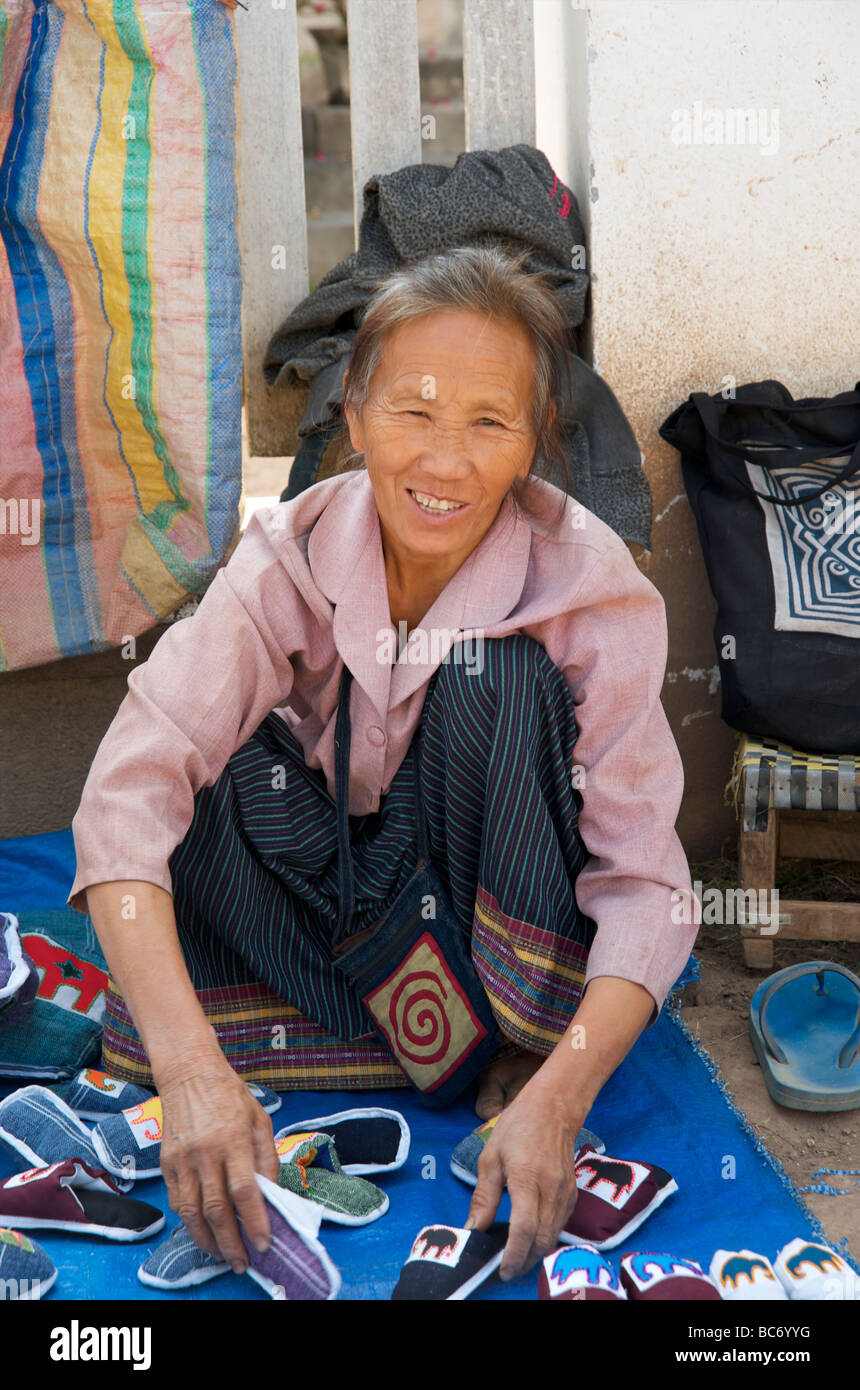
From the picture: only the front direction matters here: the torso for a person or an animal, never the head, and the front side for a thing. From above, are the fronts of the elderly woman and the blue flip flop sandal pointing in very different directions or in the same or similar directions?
very different directions

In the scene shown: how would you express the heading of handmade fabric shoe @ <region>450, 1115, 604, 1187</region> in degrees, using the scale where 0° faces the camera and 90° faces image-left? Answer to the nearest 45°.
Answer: approximately 45°

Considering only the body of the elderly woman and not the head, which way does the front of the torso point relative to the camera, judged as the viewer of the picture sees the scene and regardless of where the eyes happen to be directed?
toward the camera

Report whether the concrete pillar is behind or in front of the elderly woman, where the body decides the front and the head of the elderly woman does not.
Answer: behind

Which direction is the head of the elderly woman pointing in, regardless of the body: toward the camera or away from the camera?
toward the camera

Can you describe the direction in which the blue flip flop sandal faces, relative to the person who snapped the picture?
facing away from the viewer

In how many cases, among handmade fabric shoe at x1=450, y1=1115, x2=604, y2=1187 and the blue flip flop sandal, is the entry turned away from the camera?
1
